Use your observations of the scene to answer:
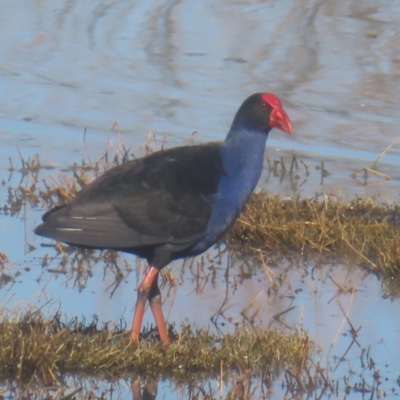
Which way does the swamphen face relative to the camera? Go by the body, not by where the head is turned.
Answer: to the viewer's right

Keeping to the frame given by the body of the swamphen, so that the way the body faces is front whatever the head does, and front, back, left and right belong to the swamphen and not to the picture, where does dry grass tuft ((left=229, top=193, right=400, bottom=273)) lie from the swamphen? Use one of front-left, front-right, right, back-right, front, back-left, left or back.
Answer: front-left
